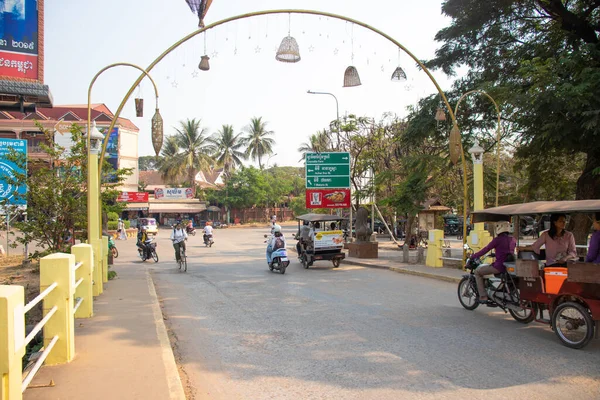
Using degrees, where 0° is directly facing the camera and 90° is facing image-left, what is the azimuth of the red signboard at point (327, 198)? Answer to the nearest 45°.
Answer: approximately 0°

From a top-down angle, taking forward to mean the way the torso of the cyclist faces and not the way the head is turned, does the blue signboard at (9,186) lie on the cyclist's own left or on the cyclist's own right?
on the cyclist's own right

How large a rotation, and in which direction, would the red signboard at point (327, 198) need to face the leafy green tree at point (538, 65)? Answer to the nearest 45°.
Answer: approximately 45° to its left

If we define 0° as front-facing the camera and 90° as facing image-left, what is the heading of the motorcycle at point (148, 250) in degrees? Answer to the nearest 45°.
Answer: approximately 315°
